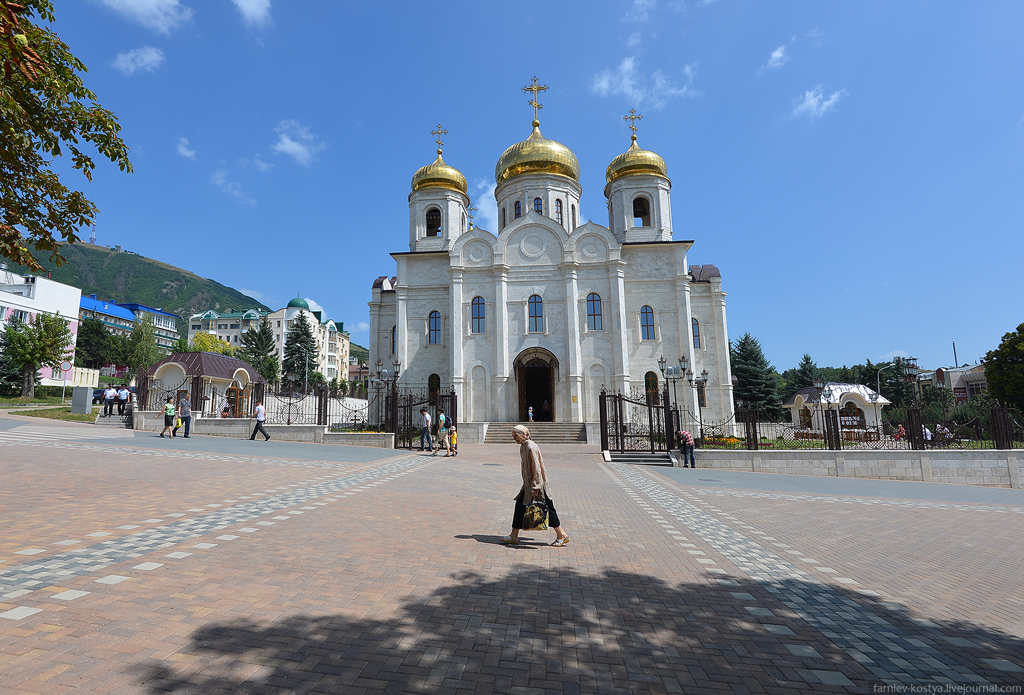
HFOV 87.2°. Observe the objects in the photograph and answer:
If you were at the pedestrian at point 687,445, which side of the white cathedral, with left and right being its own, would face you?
front

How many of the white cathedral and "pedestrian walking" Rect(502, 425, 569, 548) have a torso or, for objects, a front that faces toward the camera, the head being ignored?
1

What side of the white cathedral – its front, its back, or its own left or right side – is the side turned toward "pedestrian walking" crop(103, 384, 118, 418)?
right

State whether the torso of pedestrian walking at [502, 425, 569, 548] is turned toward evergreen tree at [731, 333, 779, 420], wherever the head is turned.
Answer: no

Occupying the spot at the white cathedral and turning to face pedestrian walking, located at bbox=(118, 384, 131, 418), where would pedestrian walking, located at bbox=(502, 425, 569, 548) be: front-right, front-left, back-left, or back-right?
front-left

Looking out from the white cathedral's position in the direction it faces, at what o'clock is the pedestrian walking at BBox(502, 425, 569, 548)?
The pedestrian walking is roughly at 12 o'clock from the white cathedral.

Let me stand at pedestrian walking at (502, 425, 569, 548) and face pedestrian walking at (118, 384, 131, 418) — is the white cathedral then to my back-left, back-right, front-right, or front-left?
front-right

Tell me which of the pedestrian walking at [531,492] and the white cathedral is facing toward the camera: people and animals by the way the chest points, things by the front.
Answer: the white cathedral

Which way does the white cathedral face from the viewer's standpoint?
toward the camera
